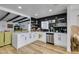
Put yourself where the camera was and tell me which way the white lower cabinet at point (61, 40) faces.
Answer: facing the viewer and to the left of the viewer

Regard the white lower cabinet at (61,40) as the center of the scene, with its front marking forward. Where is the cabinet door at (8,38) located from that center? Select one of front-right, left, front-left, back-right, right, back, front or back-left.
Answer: front-right
